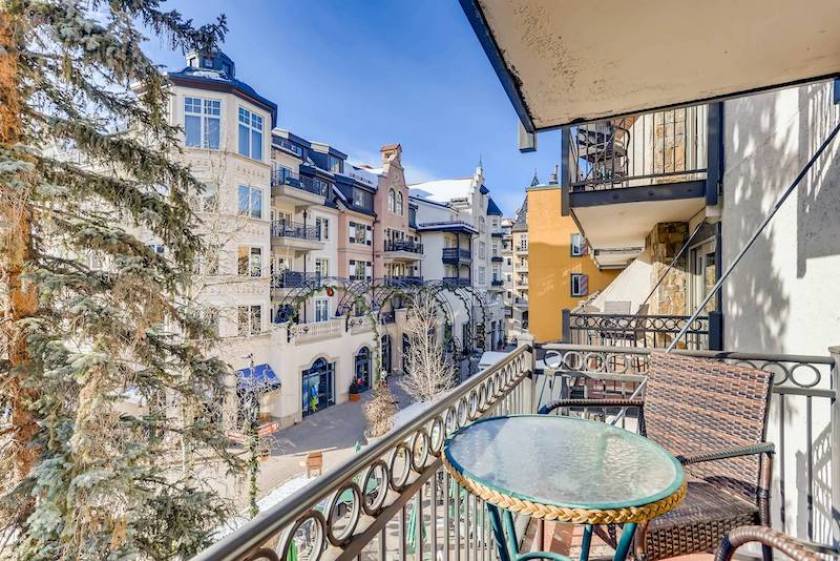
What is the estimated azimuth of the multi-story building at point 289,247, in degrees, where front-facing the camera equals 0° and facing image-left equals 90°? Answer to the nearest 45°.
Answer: approximately 315°

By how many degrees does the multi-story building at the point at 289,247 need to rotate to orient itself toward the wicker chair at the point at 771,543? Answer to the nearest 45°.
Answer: approximately 45° to its right

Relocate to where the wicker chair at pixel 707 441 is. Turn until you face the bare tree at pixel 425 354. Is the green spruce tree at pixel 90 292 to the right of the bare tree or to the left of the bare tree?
left

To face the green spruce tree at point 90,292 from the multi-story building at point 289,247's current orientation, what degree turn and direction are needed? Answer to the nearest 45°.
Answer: approximately 45° to its right

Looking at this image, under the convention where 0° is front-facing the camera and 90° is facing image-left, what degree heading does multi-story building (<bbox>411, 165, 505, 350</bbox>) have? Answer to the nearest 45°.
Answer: approximately 315°

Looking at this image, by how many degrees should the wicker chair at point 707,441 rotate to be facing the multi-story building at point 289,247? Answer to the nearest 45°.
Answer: approximately 90° to its right

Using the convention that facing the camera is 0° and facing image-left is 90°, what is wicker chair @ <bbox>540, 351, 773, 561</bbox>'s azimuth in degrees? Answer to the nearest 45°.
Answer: approximately 45°
